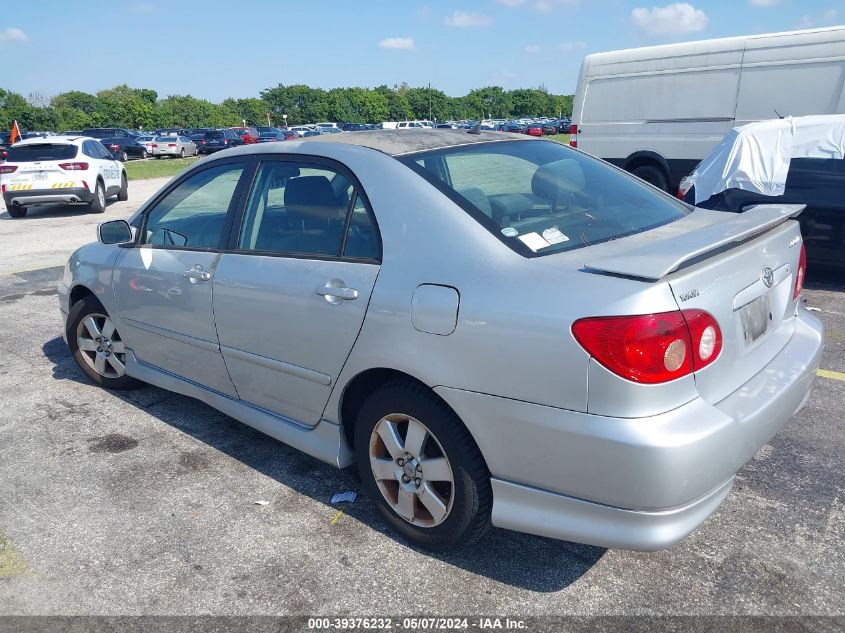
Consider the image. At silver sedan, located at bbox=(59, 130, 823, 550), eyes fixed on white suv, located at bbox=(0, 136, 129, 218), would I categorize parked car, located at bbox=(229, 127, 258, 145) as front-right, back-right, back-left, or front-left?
front-right

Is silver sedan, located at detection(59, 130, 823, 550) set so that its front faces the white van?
no

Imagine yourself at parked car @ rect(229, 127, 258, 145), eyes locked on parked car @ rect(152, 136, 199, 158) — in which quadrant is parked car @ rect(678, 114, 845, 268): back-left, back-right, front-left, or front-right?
front-left

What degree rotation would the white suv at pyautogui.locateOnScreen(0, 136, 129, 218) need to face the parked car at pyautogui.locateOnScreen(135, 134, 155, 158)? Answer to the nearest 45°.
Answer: approximately 45° to its left

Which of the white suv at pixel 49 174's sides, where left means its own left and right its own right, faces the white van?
right

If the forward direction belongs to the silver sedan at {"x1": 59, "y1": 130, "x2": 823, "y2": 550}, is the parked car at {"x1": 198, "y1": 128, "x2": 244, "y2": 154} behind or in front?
in front

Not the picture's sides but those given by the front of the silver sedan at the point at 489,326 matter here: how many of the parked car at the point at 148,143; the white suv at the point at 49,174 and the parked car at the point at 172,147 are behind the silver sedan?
0

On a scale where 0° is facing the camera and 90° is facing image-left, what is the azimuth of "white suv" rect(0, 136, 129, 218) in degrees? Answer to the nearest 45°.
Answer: approximately 225°

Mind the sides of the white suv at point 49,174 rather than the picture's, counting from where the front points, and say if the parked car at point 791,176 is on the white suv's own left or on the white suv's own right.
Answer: on the white suv's own right

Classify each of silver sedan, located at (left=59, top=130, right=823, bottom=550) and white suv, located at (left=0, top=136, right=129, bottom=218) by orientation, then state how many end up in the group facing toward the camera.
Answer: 0

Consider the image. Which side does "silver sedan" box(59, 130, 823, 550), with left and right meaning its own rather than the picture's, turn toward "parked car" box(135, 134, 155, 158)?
front

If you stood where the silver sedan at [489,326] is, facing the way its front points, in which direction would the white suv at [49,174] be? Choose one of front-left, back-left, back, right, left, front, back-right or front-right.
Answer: front

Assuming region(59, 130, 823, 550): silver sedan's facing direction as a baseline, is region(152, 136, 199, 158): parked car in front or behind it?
in front
